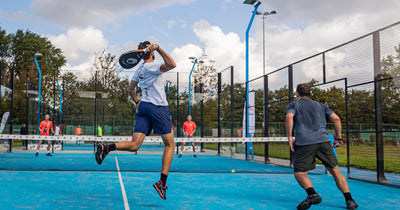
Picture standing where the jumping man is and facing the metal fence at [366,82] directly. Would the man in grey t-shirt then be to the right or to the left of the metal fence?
right

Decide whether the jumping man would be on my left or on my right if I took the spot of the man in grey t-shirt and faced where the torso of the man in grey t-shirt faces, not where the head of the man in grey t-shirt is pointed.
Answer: on my left

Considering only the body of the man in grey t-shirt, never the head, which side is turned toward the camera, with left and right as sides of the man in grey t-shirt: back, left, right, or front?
back

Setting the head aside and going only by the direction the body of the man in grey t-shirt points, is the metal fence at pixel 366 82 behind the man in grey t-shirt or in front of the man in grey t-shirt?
in front
